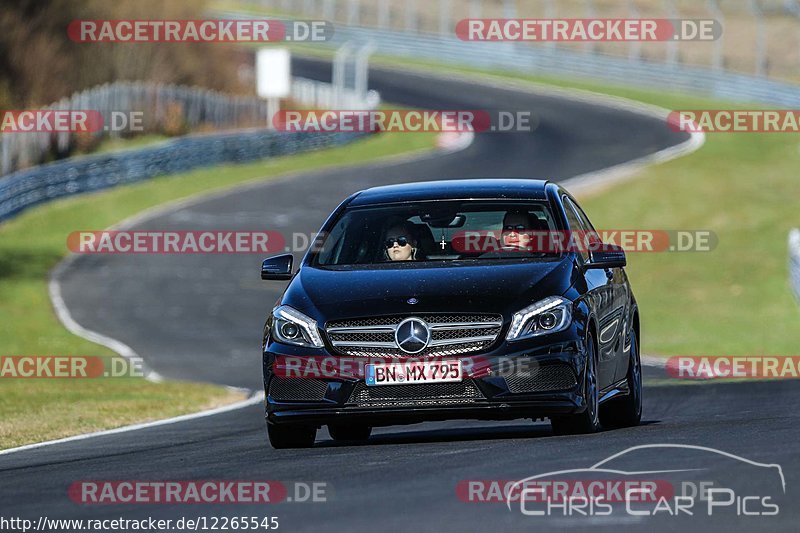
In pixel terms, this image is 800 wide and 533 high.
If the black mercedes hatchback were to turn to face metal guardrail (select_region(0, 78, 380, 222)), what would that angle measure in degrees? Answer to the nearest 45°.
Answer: approximately 180°

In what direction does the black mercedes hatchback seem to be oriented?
toward the camera

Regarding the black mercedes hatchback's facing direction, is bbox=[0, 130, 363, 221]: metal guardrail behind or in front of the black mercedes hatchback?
behind

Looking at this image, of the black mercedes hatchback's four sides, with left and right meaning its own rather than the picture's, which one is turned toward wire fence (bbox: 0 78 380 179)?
back
